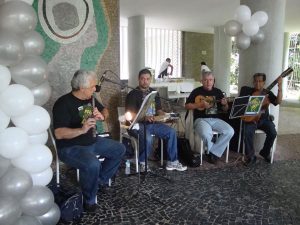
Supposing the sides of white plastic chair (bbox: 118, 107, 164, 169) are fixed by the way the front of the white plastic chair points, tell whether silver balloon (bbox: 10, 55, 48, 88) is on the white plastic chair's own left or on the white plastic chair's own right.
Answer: on the white plastic chair's own right

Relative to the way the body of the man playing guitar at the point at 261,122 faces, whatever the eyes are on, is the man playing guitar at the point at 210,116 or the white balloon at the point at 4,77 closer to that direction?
the white balloon

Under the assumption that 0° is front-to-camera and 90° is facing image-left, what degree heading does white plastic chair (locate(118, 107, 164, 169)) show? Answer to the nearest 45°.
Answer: approximately 315°

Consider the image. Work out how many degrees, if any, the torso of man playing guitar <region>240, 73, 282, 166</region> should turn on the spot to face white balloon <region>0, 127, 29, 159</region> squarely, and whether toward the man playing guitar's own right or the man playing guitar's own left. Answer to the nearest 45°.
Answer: approximately 45° to the man playing guitar's own right

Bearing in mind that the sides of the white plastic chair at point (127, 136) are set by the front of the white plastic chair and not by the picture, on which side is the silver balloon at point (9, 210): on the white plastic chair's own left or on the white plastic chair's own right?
on the white plastic chair's own right

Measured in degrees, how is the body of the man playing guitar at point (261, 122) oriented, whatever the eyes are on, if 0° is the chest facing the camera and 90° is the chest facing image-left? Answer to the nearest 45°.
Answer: approximately 0°
